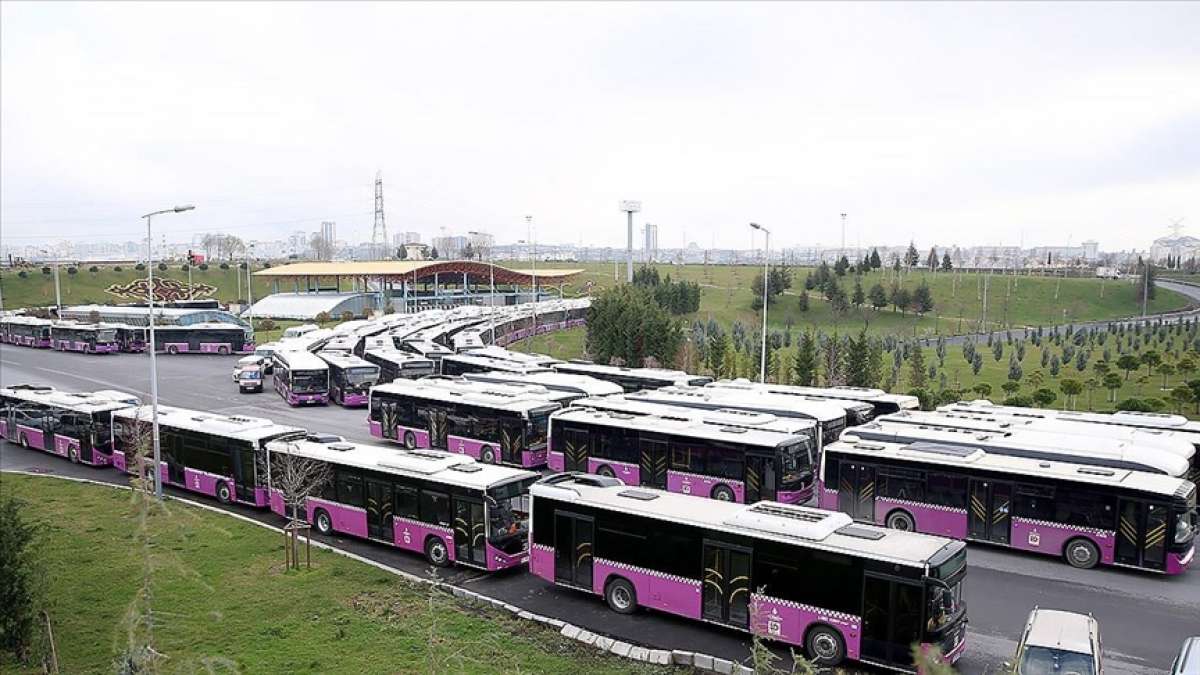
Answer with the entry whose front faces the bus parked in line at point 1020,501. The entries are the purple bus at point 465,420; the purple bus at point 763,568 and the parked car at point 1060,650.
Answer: the purple bus at point 465,420

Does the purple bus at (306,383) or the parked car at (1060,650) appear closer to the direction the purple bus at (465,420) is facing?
the parked car

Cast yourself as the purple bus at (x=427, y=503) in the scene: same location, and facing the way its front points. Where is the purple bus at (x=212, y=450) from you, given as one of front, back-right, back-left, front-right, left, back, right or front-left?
back

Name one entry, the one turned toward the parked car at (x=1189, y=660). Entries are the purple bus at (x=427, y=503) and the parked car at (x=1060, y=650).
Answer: the purple bus

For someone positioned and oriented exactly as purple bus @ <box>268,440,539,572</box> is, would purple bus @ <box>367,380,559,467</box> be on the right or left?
on its left

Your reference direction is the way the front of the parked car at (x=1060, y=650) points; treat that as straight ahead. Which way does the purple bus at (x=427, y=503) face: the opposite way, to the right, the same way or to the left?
to the left

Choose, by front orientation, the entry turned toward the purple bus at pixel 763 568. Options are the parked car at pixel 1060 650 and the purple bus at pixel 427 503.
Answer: the purple bus at pixel 427 503

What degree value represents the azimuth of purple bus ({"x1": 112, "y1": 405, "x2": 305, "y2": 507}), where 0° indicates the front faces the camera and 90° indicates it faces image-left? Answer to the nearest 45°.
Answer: approximately 315°

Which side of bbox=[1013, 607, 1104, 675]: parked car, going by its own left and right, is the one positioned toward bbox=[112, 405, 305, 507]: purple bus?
right

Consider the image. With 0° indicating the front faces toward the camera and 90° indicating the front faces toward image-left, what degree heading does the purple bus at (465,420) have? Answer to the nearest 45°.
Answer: approximately 315°

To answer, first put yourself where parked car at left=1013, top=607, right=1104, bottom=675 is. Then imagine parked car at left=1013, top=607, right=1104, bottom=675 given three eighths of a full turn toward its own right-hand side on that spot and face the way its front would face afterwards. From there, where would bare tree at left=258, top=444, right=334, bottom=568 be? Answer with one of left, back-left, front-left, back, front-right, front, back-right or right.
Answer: front-left
